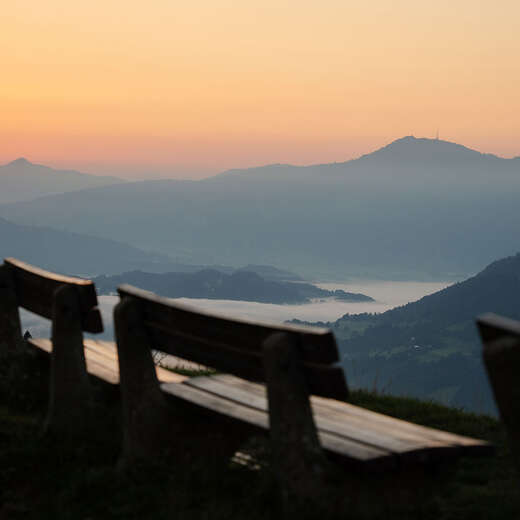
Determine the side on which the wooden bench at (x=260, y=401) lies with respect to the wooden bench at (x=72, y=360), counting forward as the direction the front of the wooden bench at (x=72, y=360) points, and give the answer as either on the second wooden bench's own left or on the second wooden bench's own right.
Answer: on the second wooden bench's own right

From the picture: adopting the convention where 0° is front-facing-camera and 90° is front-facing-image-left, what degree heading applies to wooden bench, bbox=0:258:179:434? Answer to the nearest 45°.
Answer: approximately 225°

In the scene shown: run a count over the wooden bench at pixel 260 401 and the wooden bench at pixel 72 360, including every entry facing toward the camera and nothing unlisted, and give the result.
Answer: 0

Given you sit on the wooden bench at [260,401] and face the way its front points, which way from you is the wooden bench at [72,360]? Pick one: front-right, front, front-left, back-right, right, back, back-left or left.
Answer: left

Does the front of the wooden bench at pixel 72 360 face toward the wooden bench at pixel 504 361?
no

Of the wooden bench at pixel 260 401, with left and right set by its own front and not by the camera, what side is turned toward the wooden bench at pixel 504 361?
right

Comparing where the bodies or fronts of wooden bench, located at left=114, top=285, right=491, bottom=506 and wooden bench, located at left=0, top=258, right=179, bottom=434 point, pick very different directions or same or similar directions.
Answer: same or similar directions

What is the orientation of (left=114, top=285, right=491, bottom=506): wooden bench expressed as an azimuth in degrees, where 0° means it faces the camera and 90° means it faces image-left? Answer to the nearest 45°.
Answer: approximately 225°
